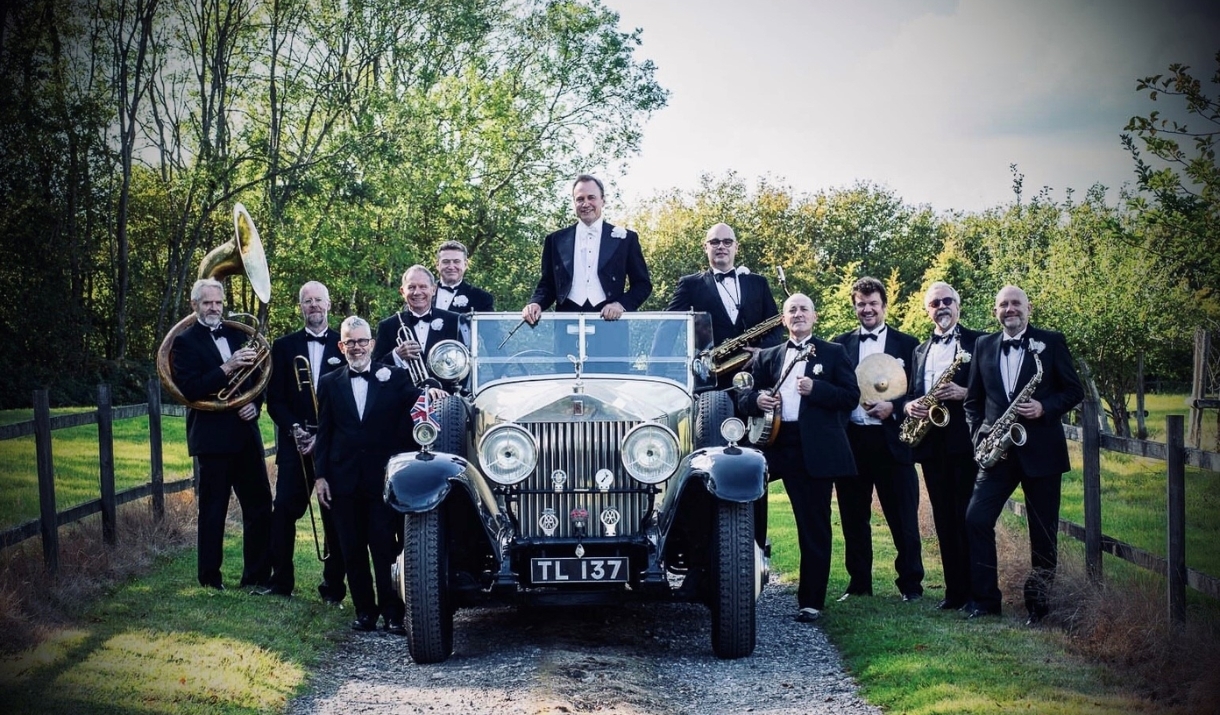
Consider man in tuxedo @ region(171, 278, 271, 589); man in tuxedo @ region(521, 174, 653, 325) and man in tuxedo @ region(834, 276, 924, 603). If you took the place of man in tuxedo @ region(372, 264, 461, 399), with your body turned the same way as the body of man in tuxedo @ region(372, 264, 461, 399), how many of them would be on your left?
2

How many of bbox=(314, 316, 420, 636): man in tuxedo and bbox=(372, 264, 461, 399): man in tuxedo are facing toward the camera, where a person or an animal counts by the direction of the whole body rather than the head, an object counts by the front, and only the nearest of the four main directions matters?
2

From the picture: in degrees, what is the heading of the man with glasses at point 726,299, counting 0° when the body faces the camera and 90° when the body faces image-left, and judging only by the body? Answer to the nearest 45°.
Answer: approximately 0°

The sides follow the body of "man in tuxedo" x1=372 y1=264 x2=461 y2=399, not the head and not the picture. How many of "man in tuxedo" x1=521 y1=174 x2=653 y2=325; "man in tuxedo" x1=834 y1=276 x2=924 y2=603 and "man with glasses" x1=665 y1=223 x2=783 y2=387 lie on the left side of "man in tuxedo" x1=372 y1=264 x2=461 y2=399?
3

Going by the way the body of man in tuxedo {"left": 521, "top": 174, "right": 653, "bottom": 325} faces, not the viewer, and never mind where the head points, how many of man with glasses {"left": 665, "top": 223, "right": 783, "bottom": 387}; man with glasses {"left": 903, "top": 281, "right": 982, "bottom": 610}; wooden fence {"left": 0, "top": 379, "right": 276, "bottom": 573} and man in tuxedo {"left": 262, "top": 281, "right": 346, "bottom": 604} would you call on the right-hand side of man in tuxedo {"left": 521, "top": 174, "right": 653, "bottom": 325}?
2

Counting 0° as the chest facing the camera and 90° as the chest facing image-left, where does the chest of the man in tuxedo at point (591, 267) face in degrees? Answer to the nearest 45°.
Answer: approximately 0°

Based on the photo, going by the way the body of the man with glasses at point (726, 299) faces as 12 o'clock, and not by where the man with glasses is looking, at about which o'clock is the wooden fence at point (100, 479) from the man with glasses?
The wooden fence is roughly at 3 o'clock from the man with glasses.

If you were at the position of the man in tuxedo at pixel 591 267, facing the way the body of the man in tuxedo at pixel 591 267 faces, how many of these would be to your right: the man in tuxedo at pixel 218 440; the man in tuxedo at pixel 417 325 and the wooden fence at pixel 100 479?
3
